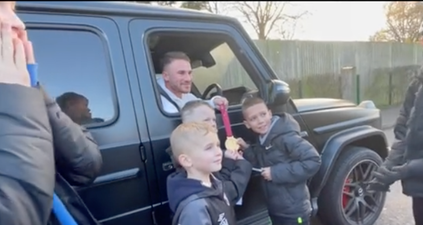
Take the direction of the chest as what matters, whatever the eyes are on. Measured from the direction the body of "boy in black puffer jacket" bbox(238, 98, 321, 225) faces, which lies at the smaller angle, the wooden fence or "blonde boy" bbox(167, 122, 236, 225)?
the blonde boy

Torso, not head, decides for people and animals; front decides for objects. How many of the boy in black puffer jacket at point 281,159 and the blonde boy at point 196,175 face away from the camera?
0

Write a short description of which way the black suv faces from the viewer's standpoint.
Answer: facing away from the viewer and to the right of the viewer
